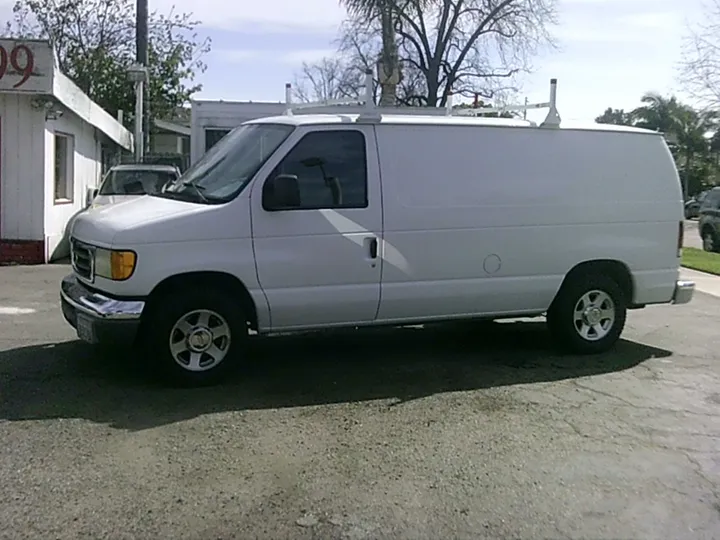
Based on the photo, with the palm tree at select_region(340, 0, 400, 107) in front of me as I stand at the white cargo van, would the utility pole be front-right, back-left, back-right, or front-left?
front-left

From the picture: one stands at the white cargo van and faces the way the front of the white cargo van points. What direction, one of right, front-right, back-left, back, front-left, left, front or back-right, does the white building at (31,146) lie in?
front-right

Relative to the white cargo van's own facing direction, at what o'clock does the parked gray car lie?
The parked gray car is roughly at 4 o'clock from the white cargo van.

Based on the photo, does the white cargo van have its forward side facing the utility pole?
no

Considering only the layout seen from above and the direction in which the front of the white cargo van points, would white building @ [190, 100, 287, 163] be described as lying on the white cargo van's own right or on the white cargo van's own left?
on the white cargo van's own right

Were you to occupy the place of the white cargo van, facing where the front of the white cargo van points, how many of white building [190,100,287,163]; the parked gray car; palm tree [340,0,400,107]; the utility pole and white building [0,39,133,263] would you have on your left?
0

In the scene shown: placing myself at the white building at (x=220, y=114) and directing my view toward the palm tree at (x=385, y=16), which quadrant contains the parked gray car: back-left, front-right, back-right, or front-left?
front-right

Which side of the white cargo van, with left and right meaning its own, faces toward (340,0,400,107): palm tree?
right

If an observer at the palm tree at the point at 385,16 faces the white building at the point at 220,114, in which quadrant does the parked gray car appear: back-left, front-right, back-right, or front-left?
front-left

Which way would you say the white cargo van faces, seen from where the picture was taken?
facing to the left of the viewer

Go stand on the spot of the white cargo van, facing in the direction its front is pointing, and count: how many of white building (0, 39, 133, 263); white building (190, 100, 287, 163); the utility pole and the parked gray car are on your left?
0

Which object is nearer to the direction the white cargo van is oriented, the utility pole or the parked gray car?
the utility pole

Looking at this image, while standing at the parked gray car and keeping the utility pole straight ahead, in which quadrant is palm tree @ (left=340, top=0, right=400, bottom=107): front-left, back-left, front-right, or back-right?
front-right

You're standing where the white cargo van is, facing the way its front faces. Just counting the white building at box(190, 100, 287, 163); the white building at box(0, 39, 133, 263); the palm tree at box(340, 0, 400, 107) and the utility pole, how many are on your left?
0

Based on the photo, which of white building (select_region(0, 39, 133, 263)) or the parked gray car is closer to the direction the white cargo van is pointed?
the white building
